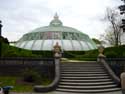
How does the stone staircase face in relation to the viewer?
toward the camera

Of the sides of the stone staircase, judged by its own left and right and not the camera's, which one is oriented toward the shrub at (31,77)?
right
